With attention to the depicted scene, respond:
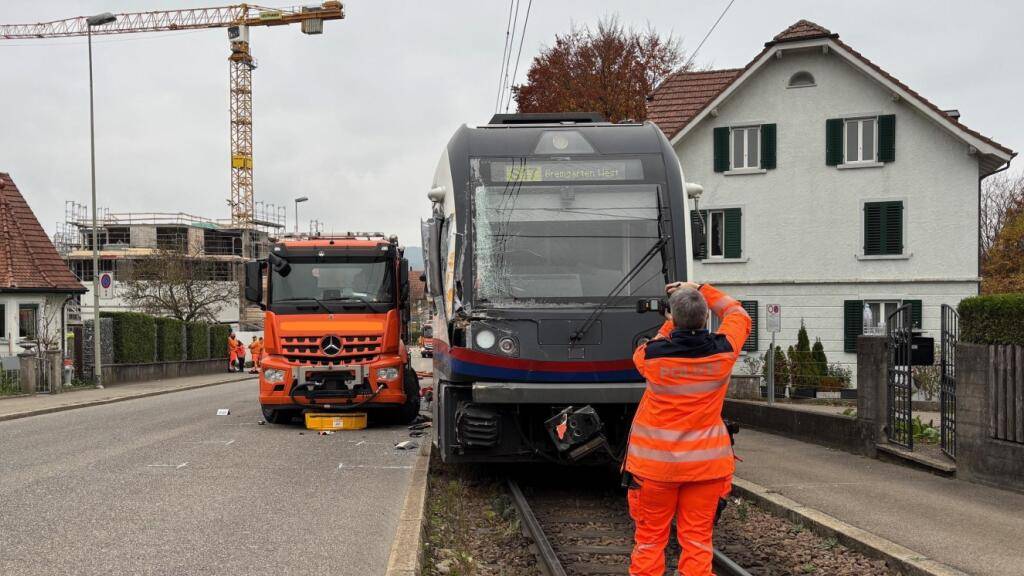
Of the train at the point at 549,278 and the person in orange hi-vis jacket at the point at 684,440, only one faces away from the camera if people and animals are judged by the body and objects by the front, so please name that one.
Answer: the person in orange hi-vis jacket

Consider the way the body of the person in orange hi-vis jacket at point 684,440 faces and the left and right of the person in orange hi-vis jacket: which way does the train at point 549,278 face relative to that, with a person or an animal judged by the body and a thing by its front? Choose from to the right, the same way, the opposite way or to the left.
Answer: the opposite way

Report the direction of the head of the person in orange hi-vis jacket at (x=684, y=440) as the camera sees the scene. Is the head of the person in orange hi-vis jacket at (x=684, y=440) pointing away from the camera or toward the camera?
away from the camera

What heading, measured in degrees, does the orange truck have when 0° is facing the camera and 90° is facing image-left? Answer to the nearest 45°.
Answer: approximately 0°

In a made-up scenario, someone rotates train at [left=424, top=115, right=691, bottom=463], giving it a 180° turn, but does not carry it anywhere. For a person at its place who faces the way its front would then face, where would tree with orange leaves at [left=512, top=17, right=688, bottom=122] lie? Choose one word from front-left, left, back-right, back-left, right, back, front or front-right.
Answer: front

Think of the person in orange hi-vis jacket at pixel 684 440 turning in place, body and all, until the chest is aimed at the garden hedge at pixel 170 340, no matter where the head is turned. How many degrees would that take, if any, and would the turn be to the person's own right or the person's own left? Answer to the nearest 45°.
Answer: approximately 45° to the person's own left

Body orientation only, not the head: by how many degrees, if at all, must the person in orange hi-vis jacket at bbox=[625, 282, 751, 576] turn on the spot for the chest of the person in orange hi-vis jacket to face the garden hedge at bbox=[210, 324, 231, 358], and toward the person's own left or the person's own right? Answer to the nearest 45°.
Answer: approximately 45° to the person's own left

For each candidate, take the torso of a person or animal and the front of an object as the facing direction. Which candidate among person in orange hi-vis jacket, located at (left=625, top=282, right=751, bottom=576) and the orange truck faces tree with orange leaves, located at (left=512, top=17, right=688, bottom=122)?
the person in orange hi-vis jacket

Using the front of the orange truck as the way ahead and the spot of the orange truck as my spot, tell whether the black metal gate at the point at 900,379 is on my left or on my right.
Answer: on my left

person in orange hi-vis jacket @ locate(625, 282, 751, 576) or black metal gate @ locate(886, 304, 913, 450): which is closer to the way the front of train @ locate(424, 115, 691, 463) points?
the person in orange hi-vis jacket

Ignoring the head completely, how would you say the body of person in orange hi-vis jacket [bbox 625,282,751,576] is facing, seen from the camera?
away from the camera

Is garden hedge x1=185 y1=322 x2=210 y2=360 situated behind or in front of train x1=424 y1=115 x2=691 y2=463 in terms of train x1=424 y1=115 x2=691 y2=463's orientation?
behind

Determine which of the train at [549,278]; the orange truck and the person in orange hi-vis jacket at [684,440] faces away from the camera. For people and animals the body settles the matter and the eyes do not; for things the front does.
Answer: the person in orange hi-vis jacket
